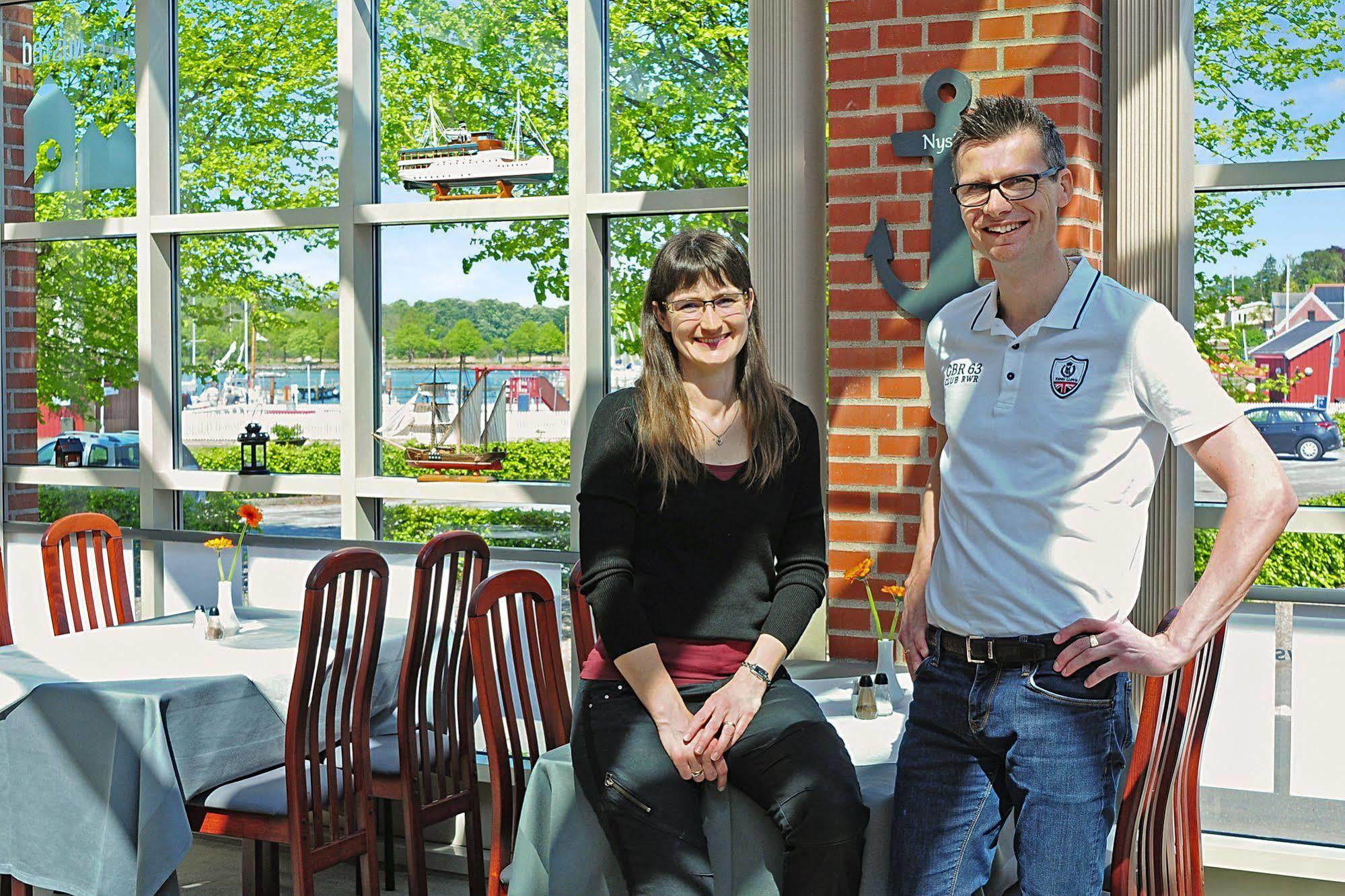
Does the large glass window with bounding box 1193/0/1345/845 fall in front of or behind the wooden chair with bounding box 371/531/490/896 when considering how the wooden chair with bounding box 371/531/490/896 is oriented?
behind

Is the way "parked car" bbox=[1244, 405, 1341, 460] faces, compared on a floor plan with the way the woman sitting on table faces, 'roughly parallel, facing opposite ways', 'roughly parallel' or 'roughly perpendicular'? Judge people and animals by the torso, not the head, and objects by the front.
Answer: roughly perpendicular

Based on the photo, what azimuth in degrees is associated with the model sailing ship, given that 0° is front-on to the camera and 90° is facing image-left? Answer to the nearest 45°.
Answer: approximately 90°

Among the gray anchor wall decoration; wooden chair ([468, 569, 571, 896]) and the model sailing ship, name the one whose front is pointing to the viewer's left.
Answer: the model sailing ship

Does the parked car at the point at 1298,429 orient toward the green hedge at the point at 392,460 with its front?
yes

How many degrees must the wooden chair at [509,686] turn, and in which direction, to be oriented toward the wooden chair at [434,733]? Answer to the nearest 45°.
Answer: approximately 135° to its left

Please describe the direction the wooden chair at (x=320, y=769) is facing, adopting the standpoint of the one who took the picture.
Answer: facing away from the viewer and to the left of the viewer

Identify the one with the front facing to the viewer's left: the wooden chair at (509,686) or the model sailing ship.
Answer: the model sailing ship

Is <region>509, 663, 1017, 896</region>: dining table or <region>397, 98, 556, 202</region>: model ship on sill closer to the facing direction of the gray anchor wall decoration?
the dining table

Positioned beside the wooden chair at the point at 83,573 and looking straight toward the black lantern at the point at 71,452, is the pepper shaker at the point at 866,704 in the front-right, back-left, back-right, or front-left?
back-right

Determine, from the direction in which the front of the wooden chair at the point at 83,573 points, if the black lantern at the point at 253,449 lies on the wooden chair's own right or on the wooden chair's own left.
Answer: on the wooden chair's own left
